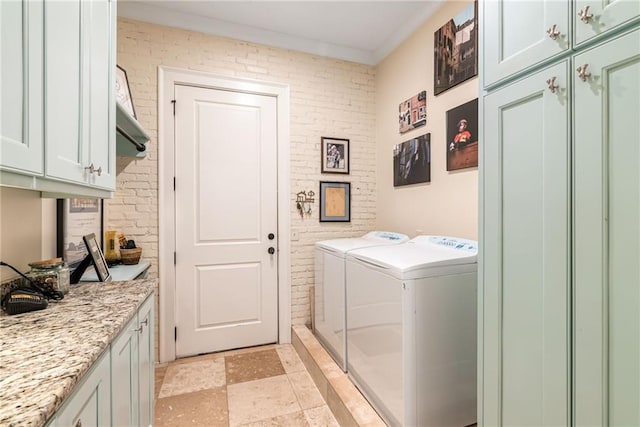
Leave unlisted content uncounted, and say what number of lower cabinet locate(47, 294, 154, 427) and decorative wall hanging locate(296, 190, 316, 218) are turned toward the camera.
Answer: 1

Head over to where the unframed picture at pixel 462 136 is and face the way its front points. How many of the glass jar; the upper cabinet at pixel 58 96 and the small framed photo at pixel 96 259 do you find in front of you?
3

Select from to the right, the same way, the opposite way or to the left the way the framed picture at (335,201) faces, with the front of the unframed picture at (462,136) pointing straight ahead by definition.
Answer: to the left

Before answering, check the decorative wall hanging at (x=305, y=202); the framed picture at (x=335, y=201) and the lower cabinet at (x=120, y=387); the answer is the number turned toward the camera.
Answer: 2

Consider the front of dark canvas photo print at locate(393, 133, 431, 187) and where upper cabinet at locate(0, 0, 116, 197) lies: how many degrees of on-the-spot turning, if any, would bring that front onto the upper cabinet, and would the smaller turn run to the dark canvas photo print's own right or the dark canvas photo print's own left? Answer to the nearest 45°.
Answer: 0° — it already faces it

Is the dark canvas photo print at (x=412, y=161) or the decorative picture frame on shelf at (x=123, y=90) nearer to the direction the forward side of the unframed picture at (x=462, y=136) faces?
the decorative picture frame on shelf

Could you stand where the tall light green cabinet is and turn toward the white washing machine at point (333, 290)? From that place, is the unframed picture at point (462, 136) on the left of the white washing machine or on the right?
right

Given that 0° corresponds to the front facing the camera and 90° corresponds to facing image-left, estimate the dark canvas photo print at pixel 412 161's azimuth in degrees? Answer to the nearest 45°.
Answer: approximately 45°

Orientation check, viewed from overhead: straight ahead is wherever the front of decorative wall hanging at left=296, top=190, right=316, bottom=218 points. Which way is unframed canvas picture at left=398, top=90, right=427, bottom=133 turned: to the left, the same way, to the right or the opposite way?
to the right

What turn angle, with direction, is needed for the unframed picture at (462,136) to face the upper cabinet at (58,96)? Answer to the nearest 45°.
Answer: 0° — it already faces it

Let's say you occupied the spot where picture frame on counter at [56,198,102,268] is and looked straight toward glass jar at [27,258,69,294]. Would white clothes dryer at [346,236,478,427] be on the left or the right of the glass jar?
left

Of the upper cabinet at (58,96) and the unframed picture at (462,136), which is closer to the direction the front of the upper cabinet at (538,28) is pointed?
the upper cabinet

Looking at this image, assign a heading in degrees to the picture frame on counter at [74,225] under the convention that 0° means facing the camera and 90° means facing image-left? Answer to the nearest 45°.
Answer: approximately 315°

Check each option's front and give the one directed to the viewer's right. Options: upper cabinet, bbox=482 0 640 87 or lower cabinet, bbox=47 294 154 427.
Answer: the lower cabinet

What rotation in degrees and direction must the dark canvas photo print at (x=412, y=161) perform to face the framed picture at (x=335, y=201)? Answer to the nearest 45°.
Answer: approximately 45° to its right
